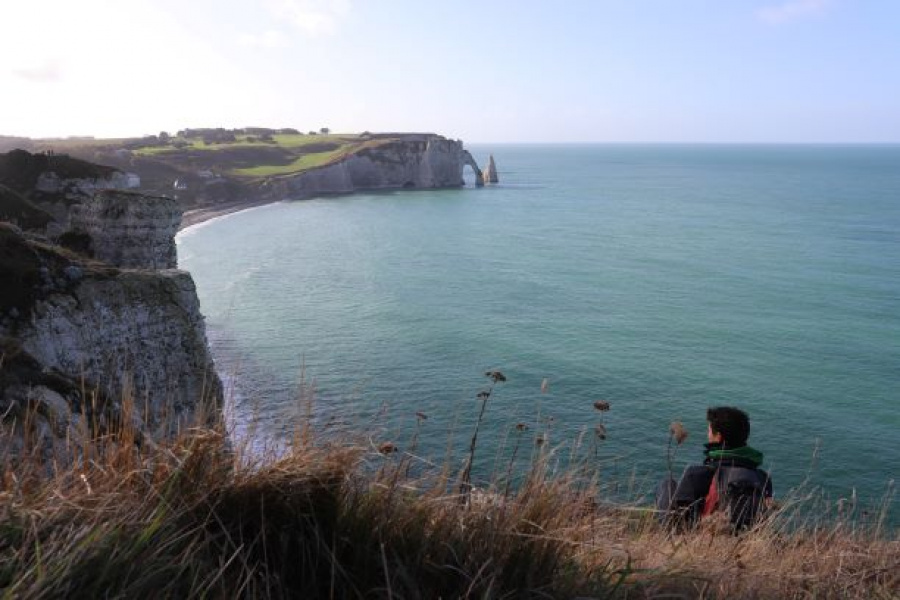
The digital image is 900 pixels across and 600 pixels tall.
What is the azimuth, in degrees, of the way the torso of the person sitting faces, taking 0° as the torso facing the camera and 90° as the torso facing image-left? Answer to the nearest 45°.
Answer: approximately 135°

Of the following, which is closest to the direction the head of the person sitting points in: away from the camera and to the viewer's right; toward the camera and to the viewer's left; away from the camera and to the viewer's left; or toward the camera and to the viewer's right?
away from the camera and to the viewer's left

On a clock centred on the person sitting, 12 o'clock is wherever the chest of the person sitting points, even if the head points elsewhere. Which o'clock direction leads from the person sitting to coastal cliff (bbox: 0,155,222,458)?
The coastal cliff is roughly at 11 o'clock from the person sitting.
